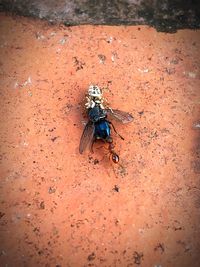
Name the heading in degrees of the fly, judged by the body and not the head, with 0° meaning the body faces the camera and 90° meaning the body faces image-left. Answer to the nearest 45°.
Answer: approximately 180°
